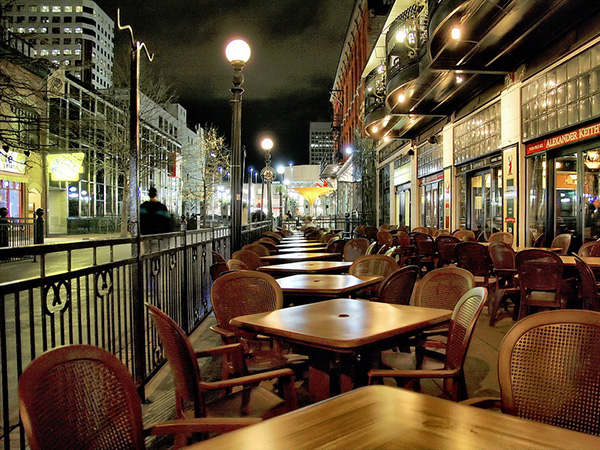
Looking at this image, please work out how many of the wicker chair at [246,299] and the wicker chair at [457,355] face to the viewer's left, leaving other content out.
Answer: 1

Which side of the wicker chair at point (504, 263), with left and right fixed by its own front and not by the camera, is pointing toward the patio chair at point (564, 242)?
front

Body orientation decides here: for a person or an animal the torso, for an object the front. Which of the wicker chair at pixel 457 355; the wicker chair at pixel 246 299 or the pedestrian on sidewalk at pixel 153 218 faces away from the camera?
the pedestrian on sidewalk

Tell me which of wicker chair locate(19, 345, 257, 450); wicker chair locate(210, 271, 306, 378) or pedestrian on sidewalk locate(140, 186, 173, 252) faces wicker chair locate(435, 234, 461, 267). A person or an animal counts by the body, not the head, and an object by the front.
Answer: wicker chair locate(19, 345, 257, 450)

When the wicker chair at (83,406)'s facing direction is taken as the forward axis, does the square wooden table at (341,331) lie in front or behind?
in front

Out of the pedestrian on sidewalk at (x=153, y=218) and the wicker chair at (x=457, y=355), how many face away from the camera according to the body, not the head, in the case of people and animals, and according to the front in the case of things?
1

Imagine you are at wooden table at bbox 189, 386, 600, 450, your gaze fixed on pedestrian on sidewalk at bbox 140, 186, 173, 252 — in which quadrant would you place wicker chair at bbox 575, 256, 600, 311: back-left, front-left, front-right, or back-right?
front-right

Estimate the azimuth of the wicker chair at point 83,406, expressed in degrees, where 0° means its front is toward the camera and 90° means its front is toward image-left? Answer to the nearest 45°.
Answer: approximately 225°

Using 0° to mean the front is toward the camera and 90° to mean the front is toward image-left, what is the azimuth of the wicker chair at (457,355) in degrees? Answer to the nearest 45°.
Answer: approximately 90°

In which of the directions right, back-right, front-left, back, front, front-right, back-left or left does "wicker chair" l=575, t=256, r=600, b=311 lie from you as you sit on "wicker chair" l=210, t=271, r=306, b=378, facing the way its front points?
front-left

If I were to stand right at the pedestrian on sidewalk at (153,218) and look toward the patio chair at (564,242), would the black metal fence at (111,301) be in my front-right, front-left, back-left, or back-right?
front-right

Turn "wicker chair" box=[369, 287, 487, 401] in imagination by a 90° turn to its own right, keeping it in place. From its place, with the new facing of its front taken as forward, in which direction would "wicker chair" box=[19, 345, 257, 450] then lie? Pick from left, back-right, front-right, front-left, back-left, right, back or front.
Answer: back-left

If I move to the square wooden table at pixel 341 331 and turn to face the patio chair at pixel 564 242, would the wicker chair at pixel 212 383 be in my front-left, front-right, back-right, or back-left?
back-left
